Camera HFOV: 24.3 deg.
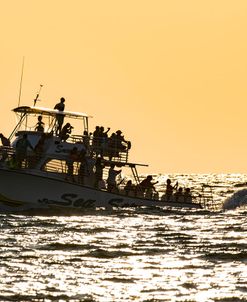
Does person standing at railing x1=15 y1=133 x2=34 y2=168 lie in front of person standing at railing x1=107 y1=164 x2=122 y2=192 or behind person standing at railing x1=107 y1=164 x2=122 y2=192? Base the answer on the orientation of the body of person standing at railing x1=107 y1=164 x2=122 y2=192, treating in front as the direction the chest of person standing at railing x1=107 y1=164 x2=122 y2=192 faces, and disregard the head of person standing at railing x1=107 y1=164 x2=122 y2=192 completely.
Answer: behind
